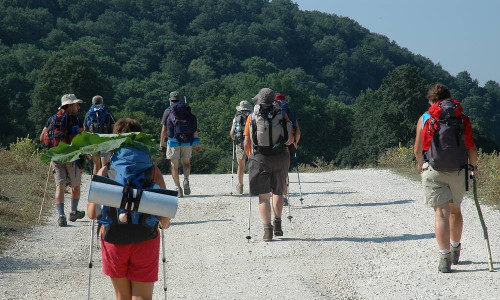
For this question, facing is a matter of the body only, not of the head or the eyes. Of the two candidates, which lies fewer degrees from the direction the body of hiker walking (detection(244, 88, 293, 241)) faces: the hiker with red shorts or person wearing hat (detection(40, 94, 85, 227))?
the person wearing hat

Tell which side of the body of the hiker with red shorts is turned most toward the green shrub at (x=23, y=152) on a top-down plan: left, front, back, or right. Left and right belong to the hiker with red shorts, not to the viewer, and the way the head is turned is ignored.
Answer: front

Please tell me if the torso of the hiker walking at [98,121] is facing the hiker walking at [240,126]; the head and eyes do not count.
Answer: no

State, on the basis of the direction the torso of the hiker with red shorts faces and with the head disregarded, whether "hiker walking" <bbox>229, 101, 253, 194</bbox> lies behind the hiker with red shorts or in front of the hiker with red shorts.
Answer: in front

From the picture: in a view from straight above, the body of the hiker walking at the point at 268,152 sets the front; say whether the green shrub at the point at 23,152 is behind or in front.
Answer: in front

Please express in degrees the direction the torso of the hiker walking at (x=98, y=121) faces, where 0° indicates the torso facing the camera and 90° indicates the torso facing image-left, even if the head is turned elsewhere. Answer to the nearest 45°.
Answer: approximately 180°

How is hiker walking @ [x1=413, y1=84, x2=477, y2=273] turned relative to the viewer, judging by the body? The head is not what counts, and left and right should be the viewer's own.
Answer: facing away from the viewer

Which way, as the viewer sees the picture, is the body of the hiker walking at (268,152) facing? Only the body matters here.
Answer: away from the camera

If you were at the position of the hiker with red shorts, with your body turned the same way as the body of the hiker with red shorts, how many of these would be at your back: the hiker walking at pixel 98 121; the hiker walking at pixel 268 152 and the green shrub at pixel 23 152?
0

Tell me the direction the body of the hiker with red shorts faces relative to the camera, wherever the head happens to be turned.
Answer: away from the camera

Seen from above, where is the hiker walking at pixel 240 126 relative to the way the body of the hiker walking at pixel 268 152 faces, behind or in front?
in front

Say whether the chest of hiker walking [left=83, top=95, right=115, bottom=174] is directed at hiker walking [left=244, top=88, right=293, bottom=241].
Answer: no

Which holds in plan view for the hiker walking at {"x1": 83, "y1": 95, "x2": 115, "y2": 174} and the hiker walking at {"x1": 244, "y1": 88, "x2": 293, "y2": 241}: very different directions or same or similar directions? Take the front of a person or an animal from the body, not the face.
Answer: same or similar directions

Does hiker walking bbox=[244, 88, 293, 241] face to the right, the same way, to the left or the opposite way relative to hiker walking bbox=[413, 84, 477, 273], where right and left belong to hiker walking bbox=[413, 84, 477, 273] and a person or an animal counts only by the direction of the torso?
the same way
